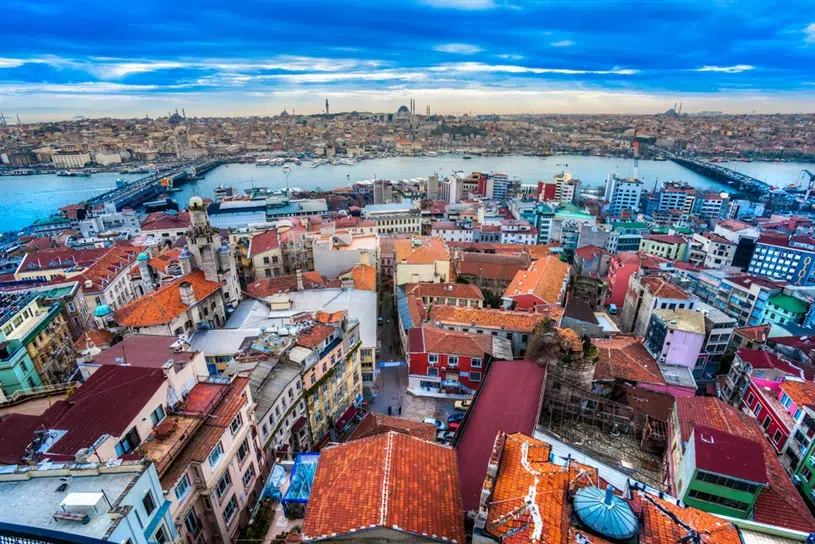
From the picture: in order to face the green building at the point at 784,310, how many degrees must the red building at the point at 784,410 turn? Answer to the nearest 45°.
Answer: approximately 135° to its right

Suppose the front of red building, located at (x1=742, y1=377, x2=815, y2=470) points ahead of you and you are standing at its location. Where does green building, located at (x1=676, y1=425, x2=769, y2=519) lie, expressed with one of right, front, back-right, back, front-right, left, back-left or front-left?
front-left

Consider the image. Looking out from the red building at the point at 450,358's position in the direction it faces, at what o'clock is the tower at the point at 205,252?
The tower is roughly at 3 o'clock from the red building.

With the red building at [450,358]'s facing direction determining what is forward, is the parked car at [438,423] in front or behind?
in front

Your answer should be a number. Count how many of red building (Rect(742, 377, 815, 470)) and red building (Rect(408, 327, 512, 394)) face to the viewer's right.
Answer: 0

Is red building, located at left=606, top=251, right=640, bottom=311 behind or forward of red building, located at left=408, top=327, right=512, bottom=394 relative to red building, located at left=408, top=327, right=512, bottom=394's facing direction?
behind

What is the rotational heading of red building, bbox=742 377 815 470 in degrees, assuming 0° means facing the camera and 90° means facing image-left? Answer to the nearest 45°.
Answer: approximately 45°

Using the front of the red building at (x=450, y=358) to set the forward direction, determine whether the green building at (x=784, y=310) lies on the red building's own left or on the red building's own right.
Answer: on the red building's own left

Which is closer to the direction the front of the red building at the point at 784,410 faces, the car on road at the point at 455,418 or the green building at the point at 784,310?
the car on road

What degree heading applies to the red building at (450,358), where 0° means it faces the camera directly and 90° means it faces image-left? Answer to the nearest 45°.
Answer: approximately 0°

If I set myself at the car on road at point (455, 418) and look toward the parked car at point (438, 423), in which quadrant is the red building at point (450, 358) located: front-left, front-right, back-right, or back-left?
back-right

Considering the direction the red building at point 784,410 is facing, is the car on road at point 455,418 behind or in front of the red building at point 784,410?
in front

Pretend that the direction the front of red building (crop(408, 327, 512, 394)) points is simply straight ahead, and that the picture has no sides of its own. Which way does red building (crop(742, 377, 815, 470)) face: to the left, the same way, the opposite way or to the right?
to the right
